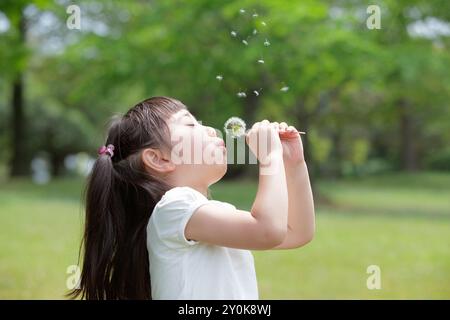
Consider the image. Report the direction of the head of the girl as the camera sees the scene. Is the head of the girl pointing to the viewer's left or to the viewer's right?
to the viewer's right

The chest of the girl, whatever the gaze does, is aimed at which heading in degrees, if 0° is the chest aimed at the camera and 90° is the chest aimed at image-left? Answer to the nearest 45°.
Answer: approximately 270°
